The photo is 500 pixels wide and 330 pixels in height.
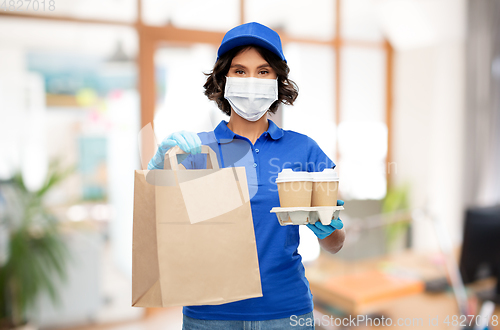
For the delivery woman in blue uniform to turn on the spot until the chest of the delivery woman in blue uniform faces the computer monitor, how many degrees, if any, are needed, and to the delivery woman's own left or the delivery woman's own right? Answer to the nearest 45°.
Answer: approximately 135° to the delivery woman's own left

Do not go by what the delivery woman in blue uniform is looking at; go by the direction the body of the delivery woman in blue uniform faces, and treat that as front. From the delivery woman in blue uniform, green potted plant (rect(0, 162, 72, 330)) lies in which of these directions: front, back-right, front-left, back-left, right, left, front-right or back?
back-right

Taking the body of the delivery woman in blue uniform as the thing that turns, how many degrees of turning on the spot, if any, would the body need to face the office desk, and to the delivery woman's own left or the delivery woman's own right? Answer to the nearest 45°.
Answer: approximately 135° to the delivery woman's own left

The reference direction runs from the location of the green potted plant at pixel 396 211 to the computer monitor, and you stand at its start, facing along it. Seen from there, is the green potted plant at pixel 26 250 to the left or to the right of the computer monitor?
right

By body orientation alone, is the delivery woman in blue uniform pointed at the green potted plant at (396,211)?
no

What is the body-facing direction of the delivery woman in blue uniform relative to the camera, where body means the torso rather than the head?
toward the camera

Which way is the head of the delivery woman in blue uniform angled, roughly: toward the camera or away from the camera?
toward the camera

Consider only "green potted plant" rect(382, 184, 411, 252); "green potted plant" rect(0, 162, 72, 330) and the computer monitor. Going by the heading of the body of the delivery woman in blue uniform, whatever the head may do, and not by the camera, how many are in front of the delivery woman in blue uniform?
0
